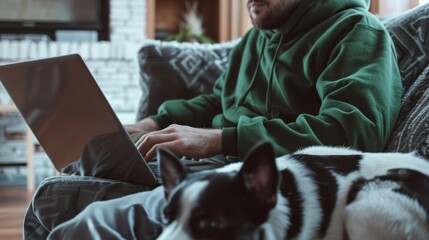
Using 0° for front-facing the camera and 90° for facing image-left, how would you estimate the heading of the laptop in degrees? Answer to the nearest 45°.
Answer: approximately 225°

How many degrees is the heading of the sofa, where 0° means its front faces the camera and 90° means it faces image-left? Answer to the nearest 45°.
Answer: approximately 45°

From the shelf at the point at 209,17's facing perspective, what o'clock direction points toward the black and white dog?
The black and white dog is roughly at 12 o'clock from the shelf.

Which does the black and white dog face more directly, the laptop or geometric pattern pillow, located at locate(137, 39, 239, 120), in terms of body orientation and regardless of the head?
the laptop

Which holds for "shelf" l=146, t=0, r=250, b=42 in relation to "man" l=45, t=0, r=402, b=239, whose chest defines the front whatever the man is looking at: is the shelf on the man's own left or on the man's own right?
on the man's own right

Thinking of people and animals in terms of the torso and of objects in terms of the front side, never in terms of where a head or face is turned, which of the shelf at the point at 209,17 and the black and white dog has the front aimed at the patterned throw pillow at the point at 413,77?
the shelf

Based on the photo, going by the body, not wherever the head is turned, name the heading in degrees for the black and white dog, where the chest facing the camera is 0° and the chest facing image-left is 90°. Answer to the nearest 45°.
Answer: approximately 45°

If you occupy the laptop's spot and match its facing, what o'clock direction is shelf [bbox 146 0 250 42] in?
The shelf is roughly at 11 o'clock from the laptop.

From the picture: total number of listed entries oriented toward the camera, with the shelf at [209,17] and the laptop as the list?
1

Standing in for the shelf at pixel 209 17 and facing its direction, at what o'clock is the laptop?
The laptop is roughly at 12 o'clock from the shelf.

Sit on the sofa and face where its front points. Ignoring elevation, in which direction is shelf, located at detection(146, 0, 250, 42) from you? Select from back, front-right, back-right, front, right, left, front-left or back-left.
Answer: back-right
